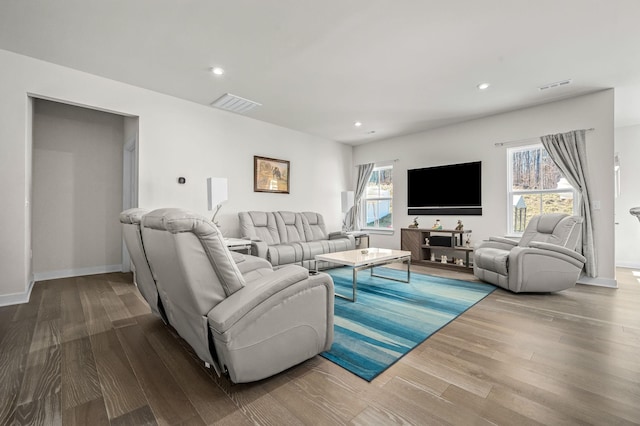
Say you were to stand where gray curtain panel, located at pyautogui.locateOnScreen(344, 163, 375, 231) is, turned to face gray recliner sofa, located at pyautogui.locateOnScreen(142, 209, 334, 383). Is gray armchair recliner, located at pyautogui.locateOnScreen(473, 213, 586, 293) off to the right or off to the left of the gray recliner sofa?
left

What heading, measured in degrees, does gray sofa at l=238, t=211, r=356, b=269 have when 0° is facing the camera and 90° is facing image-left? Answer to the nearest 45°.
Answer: approximately 315°

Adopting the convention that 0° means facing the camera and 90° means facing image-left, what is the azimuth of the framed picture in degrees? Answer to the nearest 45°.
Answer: approximately 315°

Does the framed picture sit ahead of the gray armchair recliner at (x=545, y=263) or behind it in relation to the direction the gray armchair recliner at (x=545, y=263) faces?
ahead

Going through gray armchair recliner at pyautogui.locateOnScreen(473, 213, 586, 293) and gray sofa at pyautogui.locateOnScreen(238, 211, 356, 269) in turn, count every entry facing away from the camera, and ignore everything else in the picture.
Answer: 0

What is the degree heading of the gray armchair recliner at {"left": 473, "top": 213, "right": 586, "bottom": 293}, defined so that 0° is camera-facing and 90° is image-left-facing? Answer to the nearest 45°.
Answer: approximately 45°

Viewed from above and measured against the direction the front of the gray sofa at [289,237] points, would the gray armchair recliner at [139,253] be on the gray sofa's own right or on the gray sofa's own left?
on the gray sofa's own right
